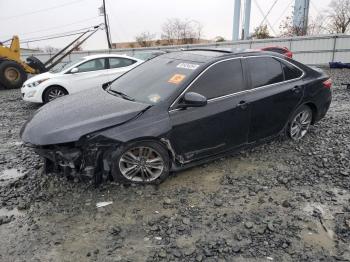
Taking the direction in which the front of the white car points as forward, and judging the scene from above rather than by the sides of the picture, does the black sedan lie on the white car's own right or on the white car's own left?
on the white car's own left

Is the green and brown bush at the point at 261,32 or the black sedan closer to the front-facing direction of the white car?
the black sedan

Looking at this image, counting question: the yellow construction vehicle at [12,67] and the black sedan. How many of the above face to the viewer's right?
1

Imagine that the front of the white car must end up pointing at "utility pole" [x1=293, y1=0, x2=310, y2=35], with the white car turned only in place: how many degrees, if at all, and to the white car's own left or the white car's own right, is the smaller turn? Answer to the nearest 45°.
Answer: approximately 180°

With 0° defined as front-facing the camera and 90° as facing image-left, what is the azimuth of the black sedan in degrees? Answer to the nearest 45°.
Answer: approximately 45°

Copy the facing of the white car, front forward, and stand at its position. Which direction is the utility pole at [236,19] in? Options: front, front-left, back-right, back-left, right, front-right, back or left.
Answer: back

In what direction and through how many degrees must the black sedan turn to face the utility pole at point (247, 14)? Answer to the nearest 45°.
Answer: approximately 135° to its right

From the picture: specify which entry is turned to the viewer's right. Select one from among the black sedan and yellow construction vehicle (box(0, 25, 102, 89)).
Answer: the yellow construction vehicle

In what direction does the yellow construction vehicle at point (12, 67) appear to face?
to the viewer's right

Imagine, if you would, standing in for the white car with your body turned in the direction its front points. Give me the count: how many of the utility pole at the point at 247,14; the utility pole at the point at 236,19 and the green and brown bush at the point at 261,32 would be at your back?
3
